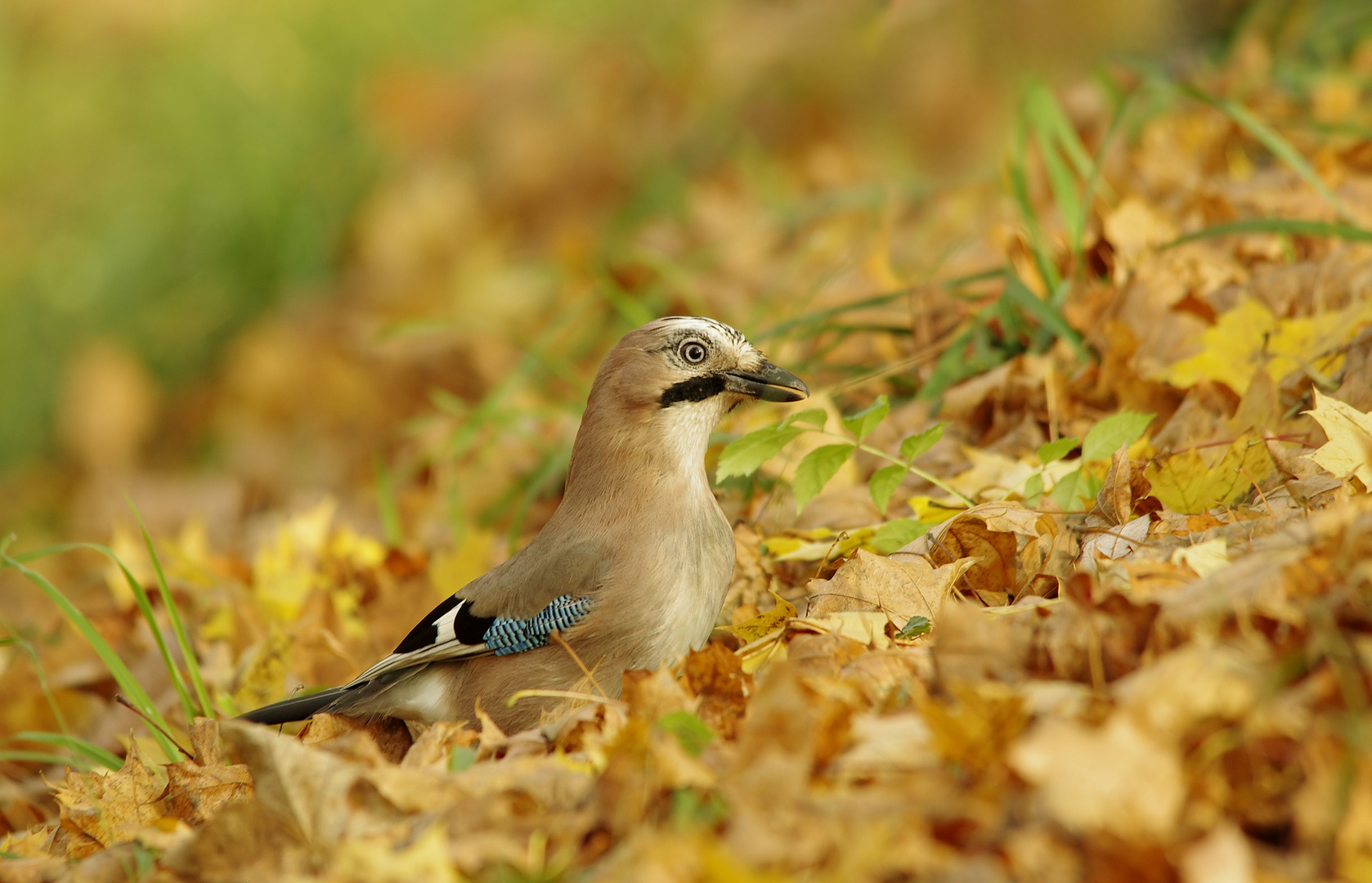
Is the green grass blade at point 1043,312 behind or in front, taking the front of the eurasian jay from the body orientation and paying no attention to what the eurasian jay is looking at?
in front

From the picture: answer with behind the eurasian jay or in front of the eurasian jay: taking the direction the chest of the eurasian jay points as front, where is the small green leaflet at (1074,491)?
in front

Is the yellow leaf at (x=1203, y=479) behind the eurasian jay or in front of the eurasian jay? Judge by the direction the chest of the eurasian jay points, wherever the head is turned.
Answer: in front

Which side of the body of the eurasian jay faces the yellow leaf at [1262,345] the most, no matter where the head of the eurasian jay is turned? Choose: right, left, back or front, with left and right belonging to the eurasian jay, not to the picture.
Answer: front

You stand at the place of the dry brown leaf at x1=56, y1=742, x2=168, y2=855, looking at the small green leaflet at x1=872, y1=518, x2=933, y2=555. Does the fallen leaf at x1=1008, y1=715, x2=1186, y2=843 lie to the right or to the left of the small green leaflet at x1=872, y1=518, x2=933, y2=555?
right

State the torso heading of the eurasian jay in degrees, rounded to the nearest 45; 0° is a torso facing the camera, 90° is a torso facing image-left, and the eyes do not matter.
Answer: approximately 270°

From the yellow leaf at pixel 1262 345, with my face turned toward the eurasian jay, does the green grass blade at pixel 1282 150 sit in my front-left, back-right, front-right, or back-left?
back-right

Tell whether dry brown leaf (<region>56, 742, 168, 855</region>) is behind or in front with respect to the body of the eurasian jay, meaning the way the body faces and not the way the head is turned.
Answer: behind
